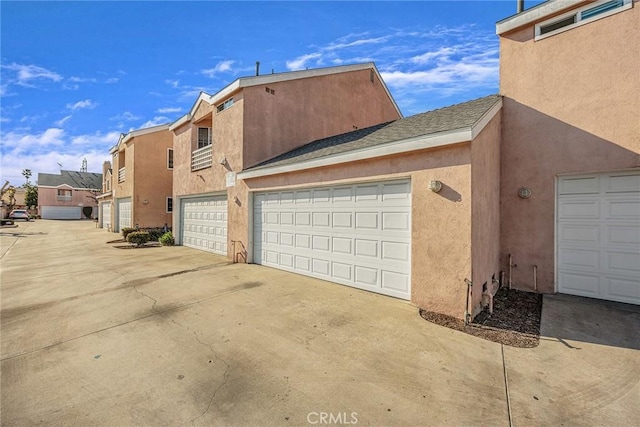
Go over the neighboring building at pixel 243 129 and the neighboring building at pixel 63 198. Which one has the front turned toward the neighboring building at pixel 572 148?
the neighboring building at pixel 63 198

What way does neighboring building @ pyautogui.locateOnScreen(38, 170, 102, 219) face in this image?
toward the camera

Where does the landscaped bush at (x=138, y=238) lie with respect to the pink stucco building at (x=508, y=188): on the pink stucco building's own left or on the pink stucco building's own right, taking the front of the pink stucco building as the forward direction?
on the pink stucco building's own right

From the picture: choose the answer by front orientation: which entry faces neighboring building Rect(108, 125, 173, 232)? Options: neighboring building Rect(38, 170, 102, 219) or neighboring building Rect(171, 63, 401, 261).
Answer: neighboring building Rect(38, 170, 102, 219)

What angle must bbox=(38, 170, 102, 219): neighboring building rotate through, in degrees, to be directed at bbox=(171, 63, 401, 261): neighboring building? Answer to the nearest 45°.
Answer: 0° — it already faces it

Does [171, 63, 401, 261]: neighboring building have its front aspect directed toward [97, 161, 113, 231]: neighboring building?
no

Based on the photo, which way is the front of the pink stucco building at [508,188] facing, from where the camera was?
facing the viewer and to the left of the viewer

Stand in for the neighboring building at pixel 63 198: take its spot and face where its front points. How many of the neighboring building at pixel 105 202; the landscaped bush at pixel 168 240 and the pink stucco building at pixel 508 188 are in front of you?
3

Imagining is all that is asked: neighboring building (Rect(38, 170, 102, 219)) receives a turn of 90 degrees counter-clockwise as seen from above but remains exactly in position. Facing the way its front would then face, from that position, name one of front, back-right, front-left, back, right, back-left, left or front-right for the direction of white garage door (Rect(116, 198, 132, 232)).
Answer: right

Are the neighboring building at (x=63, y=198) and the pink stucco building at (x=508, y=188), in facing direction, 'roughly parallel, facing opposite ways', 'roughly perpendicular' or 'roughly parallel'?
roughly perpendicular

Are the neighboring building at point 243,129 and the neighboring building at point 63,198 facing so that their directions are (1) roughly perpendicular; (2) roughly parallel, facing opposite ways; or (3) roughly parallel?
roughly perpendicular

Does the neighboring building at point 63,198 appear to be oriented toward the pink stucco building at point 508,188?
yes

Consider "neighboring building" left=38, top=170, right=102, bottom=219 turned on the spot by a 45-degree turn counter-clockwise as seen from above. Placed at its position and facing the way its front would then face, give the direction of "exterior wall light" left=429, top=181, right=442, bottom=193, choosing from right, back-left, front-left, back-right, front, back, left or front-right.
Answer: front-right
